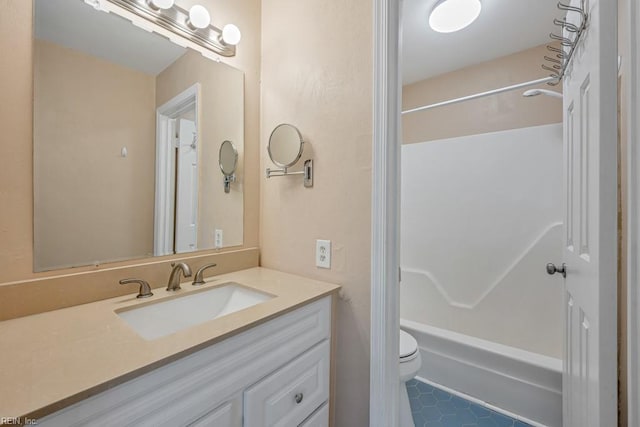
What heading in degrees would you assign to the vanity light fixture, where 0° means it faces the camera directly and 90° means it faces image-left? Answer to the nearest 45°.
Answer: approximately 315°

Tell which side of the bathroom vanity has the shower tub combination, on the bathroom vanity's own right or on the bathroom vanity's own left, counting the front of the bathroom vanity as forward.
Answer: on the bathroom vanity's own left

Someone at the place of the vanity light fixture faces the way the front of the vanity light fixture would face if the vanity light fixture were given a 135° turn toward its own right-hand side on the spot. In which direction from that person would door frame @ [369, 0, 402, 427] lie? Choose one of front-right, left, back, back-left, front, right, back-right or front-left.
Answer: back-left
